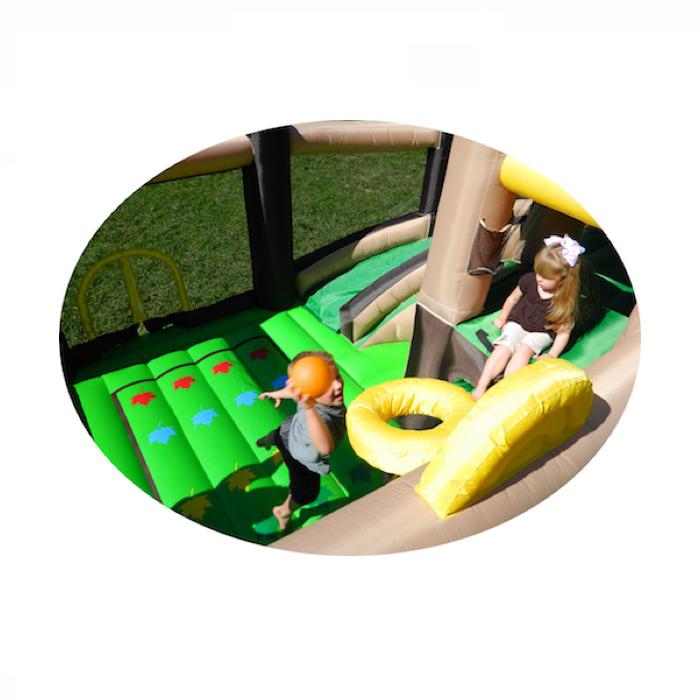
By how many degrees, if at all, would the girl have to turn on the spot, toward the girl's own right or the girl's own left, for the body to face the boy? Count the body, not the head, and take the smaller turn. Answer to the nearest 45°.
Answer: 0° — they already face them

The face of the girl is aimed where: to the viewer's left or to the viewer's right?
to the viewer's left

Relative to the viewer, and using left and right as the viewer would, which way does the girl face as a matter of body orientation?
facing the viewer and to the left of the viewer
